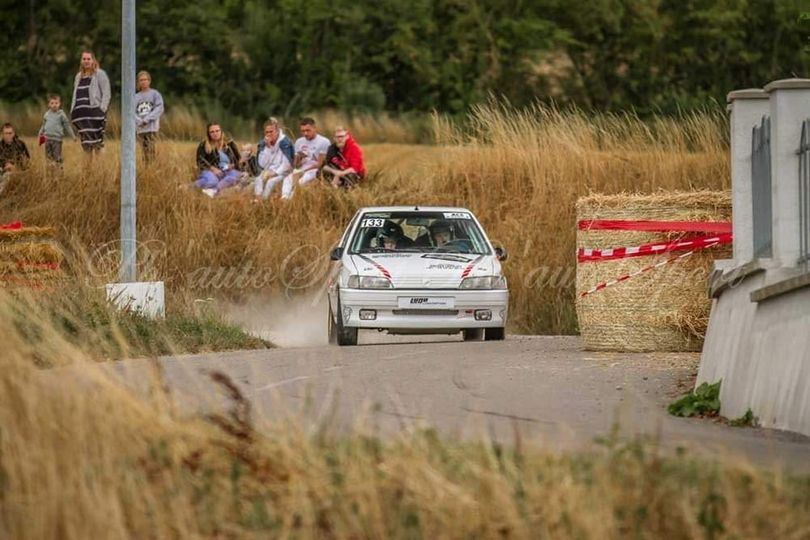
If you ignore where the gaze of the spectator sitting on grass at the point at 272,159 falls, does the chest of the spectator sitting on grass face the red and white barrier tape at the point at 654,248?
no

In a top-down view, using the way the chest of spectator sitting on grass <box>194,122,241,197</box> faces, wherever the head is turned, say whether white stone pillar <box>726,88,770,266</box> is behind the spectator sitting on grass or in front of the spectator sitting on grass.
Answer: in front

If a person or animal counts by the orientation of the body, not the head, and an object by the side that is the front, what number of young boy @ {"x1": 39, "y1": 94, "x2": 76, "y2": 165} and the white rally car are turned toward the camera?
2

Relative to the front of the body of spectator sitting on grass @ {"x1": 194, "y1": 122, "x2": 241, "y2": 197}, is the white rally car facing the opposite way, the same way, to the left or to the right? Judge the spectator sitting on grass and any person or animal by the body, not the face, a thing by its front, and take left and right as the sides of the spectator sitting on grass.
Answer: the same way

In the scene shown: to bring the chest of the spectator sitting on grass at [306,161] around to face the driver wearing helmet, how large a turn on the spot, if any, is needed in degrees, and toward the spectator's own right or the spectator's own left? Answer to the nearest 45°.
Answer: approximately 45° to the spectator's own left

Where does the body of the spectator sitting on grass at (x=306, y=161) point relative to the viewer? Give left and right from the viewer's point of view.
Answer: facing the viewer and to the left of the viewer

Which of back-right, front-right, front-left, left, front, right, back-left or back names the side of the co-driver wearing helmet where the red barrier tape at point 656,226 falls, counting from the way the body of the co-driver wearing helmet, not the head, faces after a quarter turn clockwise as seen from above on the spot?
back-left

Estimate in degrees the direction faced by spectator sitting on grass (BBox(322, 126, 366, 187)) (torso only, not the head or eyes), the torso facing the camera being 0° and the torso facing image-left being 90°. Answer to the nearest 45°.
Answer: approximately 45°

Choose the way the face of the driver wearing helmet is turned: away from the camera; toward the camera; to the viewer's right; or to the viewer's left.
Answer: toward the camera

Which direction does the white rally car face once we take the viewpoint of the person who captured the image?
facing the viewer

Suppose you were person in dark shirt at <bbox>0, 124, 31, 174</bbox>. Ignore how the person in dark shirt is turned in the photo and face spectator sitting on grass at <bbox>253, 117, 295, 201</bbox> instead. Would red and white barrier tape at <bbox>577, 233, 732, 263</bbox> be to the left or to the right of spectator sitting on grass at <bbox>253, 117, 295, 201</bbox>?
right

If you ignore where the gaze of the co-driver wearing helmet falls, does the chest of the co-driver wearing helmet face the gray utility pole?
no

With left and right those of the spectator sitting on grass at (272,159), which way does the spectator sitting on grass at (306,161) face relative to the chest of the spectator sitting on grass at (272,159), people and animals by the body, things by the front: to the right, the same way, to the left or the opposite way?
the same way

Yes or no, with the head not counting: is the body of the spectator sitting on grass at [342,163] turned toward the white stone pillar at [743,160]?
no

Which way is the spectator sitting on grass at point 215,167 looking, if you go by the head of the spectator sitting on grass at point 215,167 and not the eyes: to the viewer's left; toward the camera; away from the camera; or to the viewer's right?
toward the camera
